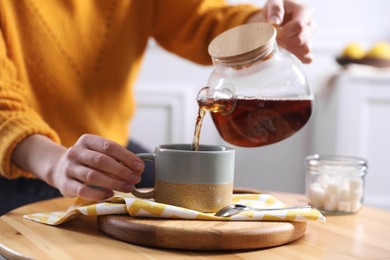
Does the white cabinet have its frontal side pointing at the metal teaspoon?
yes

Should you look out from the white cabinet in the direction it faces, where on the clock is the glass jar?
The glass jar is roughly at 12 o'clock from the white cabinet.

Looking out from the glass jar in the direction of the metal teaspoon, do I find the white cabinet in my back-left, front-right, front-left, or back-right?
back-right

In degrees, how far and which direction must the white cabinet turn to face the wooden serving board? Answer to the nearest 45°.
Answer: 0° — it already faces it
